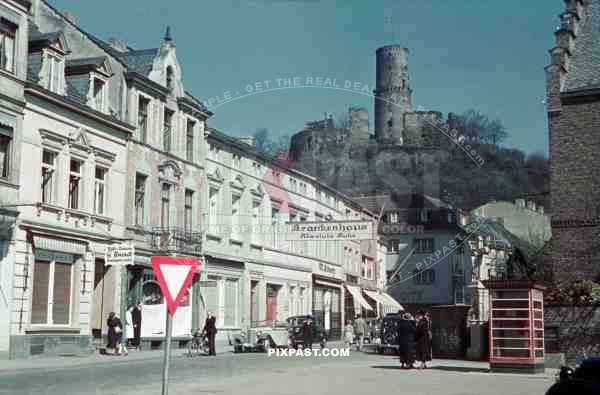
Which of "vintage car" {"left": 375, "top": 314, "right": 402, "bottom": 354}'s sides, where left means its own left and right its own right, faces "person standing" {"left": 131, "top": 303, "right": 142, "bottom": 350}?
right

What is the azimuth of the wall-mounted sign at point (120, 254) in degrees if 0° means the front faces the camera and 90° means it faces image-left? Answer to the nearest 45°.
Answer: approximately 0°

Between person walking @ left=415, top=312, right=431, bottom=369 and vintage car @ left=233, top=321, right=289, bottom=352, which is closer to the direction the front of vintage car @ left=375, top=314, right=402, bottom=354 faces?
the person walking

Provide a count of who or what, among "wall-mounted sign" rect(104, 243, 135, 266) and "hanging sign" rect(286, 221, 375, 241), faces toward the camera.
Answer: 2

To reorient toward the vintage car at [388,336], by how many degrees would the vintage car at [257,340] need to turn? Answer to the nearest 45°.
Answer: approximately 135° to its left
